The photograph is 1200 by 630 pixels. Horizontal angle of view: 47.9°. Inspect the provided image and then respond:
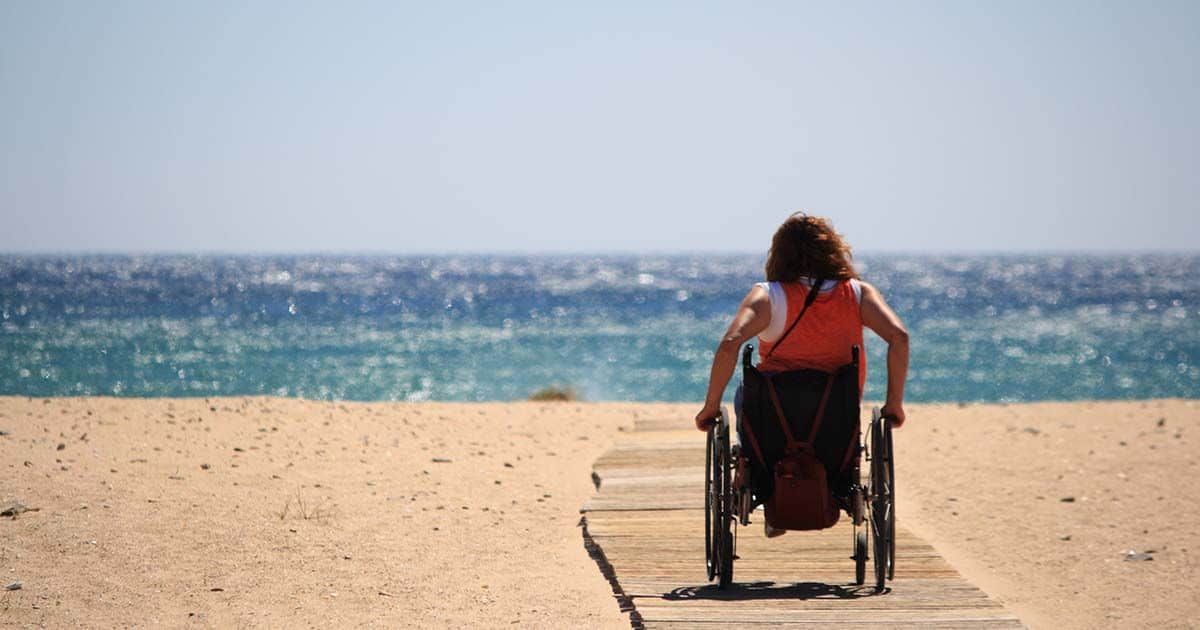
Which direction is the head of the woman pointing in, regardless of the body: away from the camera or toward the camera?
away from the camera

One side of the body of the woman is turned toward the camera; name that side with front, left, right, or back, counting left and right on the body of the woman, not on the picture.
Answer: back

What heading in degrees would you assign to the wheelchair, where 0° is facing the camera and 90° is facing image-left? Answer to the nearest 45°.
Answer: approximately 180°
